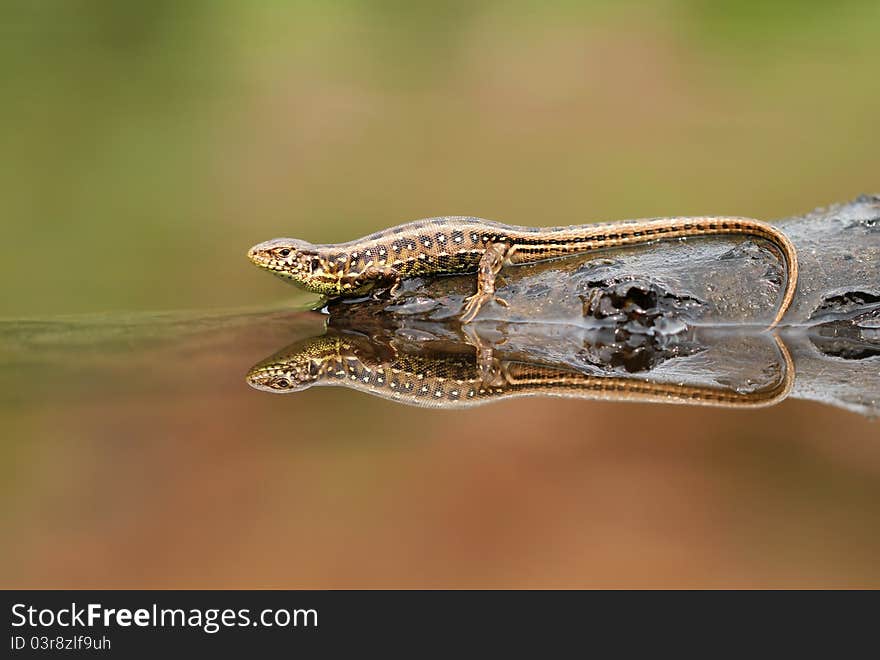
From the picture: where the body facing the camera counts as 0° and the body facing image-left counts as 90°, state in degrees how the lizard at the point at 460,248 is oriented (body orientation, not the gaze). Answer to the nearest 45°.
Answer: approximately 90°
